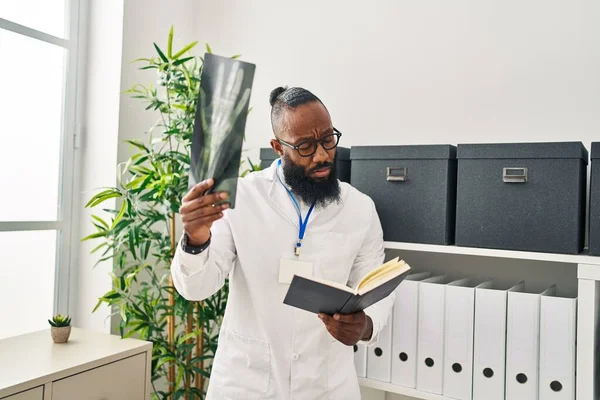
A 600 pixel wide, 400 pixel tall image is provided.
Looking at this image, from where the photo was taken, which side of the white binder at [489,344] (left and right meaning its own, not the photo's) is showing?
front

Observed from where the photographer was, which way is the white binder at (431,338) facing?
facing the viewer

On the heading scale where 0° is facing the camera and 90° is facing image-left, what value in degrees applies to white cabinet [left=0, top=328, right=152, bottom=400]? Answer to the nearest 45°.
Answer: approximately 315°

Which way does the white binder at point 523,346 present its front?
toward the camera

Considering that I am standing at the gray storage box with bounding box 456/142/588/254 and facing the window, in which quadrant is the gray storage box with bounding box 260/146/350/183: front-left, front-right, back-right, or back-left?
front-right

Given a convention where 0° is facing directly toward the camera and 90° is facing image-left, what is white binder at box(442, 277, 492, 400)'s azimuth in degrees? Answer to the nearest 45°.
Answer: approximately 0°
